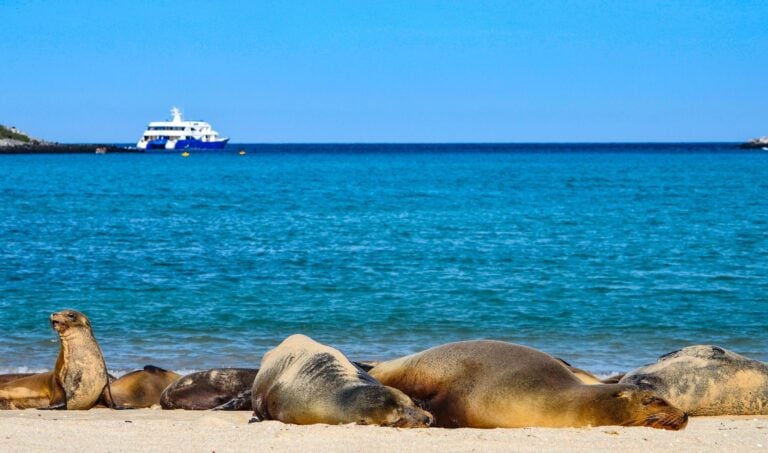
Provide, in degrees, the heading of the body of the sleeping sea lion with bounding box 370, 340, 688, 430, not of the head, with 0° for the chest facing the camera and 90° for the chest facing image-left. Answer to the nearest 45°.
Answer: approximately 270°

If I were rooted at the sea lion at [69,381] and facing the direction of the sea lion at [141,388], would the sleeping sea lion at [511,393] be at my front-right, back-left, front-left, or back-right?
front-right

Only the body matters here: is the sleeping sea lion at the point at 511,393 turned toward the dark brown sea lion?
no

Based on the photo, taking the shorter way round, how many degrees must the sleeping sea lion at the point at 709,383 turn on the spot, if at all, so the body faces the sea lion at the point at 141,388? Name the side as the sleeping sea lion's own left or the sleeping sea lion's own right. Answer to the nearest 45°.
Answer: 0° — it already faces it

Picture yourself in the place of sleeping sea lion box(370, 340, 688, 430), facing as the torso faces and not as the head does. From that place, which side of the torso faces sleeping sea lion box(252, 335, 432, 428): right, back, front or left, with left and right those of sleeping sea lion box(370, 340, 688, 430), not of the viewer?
back

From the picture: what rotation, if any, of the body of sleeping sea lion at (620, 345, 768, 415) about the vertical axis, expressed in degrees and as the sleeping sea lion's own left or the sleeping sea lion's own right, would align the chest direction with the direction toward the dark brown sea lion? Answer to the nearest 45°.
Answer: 0° — it already faces it

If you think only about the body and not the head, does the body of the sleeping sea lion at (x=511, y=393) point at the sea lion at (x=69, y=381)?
no

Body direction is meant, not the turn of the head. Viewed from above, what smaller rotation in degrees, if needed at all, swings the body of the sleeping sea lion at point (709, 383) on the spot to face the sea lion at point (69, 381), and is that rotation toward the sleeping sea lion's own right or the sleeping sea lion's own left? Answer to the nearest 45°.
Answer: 0° — it already faces it

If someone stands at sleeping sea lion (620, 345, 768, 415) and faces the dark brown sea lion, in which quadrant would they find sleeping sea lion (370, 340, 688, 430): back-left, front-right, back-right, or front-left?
front-left

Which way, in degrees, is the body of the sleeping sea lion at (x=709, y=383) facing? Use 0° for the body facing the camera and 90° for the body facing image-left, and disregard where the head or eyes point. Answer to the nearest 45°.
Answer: approximately 90°
